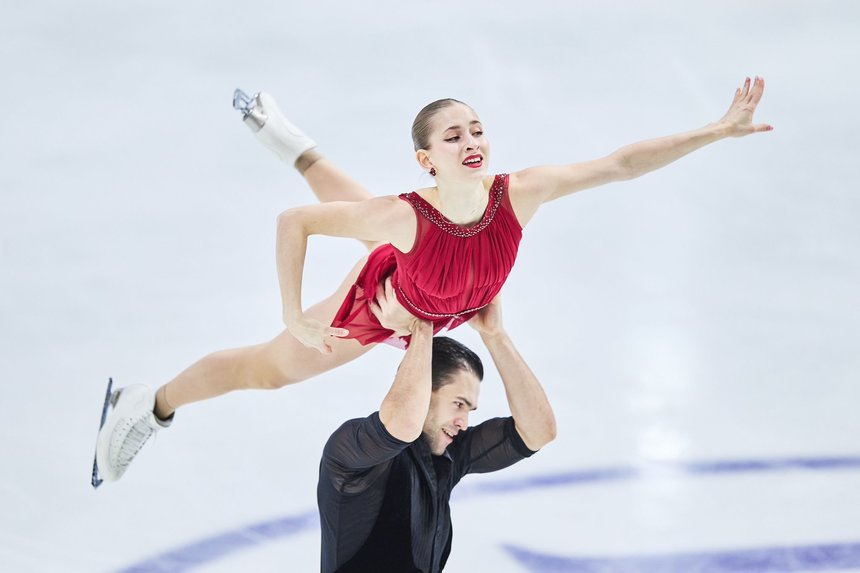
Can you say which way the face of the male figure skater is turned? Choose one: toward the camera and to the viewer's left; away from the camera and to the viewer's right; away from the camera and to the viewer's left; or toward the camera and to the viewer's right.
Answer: toward the camera and to the viewer's right

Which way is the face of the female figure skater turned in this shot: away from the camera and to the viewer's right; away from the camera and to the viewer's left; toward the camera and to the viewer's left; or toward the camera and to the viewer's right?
toward the camera and to the viewer's right

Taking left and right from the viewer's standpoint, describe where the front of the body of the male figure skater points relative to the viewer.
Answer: facing the viewer and to the right of the viewer
